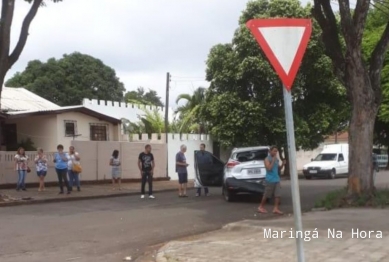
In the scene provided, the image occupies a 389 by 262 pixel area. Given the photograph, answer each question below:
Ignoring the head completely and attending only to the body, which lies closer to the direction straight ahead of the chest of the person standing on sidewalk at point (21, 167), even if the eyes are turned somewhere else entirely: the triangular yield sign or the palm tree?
the triangular yield sign

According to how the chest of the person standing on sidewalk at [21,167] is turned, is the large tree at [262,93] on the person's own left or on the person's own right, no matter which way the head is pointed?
on the person's own left

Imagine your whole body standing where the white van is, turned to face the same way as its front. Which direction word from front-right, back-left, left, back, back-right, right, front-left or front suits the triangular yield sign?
front-left

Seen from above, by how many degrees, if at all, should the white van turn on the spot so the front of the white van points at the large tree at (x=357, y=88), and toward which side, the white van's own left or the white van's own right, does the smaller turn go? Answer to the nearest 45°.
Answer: approximately 45° to the white van's own left

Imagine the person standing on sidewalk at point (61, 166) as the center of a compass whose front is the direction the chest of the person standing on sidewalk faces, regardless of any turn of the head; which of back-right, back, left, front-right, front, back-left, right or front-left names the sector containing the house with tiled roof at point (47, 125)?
back

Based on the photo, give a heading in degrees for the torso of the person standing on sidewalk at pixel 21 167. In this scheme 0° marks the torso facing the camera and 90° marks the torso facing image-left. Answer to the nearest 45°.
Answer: approximately 0°

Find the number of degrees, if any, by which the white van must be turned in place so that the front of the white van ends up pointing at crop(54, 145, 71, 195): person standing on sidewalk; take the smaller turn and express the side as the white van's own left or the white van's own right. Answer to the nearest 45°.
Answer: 0° — it already faces them

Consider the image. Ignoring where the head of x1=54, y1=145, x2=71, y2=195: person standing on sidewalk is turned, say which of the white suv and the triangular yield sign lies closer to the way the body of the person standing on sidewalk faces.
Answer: the triangular yield sign

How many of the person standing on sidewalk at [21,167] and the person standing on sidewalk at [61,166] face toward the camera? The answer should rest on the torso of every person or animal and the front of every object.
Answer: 2

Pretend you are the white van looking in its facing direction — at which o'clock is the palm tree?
The palm tree is roughly at 1 o'clock from the white van.

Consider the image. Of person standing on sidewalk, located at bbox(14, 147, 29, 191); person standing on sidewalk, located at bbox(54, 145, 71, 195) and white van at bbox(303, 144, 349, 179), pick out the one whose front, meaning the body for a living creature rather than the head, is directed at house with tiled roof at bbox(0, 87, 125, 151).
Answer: the white van

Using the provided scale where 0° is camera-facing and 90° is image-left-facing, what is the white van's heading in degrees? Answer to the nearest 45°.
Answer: approximately 45°
